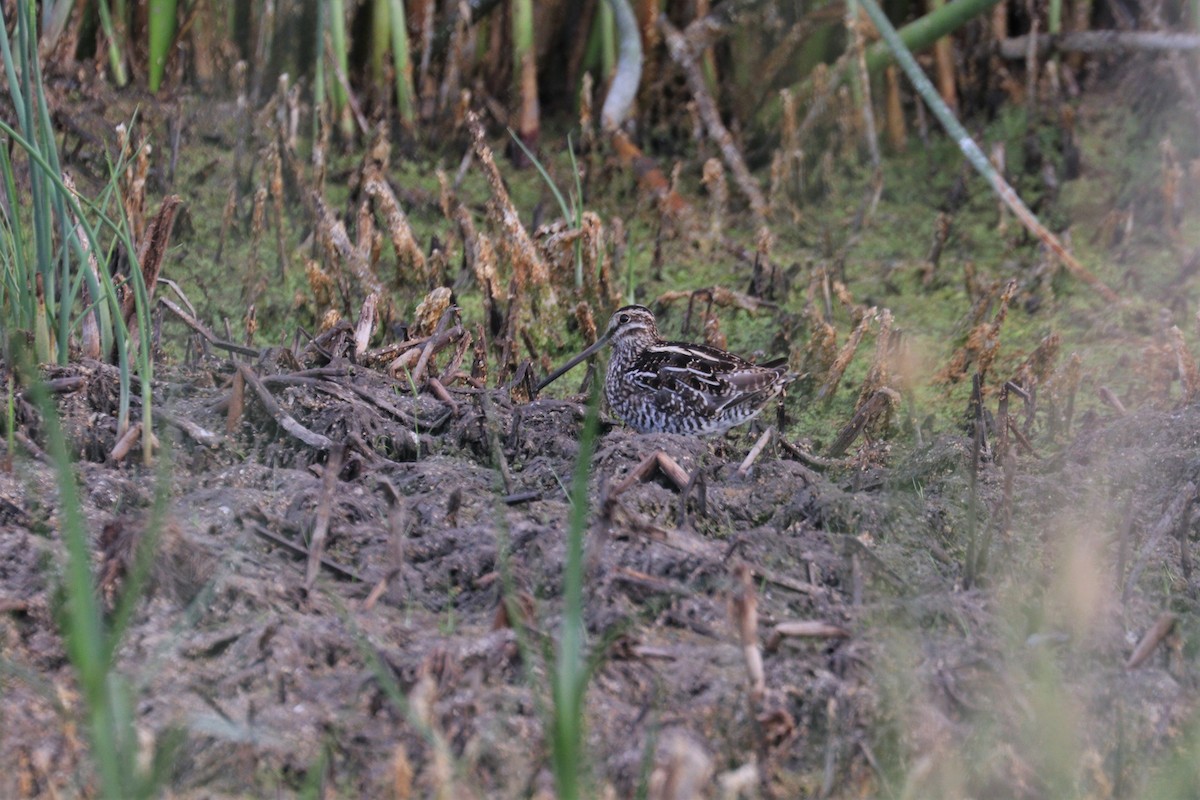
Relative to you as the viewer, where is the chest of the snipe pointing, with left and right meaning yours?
facing to the left of the viewer

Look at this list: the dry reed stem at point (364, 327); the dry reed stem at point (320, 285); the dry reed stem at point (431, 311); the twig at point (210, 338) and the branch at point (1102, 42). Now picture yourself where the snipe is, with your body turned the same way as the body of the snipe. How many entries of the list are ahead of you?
4

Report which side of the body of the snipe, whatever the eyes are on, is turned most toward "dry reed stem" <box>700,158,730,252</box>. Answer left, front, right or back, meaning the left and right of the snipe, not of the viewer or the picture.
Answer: right

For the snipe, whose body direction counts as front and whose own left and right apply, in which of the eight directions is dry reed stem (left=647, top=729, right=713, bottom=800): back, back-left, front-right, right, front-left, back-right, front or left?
left

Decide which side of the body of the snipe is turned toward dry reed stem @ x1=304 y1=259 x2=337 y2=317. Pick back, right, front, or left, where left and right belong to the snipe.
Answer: front

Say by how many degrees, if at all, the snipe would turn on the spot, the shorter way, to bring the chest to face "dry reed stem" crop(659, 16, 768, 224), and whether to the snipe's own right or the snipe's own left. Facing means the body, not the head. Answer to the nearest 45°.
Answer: approximately 90° to the snipe's own right

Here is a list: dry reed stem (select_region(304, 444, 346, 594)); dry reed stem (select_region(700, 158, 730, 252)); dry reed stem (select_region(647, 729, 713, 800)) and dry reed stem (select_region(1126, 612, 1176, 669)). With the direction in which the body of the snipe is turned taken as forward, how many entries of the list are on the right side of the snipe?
1

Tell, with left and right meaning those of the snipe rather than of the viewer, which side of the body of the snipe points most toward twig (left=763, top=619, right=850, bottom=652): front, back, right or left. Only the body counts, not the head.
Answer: left

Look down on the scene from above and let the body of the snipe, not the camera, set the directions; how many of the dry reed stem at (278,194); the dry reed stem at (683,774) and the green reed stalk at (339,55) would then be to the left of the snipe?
1

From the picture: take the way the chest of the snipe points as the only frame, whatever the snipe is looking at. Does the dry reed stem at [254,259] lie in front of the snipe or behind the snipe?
in front

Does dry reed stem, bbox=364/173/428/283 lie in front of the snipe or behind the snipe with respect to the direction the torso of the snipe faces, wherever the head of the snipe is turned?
in front

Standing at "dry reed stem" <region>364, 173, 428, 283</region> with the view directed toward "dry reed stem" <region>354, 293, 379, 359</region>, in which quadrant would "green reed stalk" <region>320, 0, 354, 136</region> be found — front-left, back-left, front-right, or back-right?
back-right

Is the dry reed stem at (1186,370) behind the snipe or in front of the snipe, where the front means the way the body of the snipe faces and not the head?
behind

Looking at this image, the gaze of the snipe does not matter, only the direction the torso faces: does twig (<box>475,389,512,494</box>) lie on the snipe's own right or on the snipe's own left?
on the snipe's own left

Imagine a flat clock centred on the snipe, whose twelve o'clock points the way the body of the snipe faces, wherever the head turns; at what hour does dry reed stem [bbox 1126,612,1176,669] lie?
The dry reed stem is roughly at 8 o'clock from the snipe.

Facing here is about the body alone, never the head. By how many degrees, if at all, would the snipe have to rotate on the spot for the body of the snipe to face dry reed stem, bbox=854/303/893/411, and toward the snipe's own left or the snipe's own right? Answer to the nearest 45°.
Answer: approximately 180°
